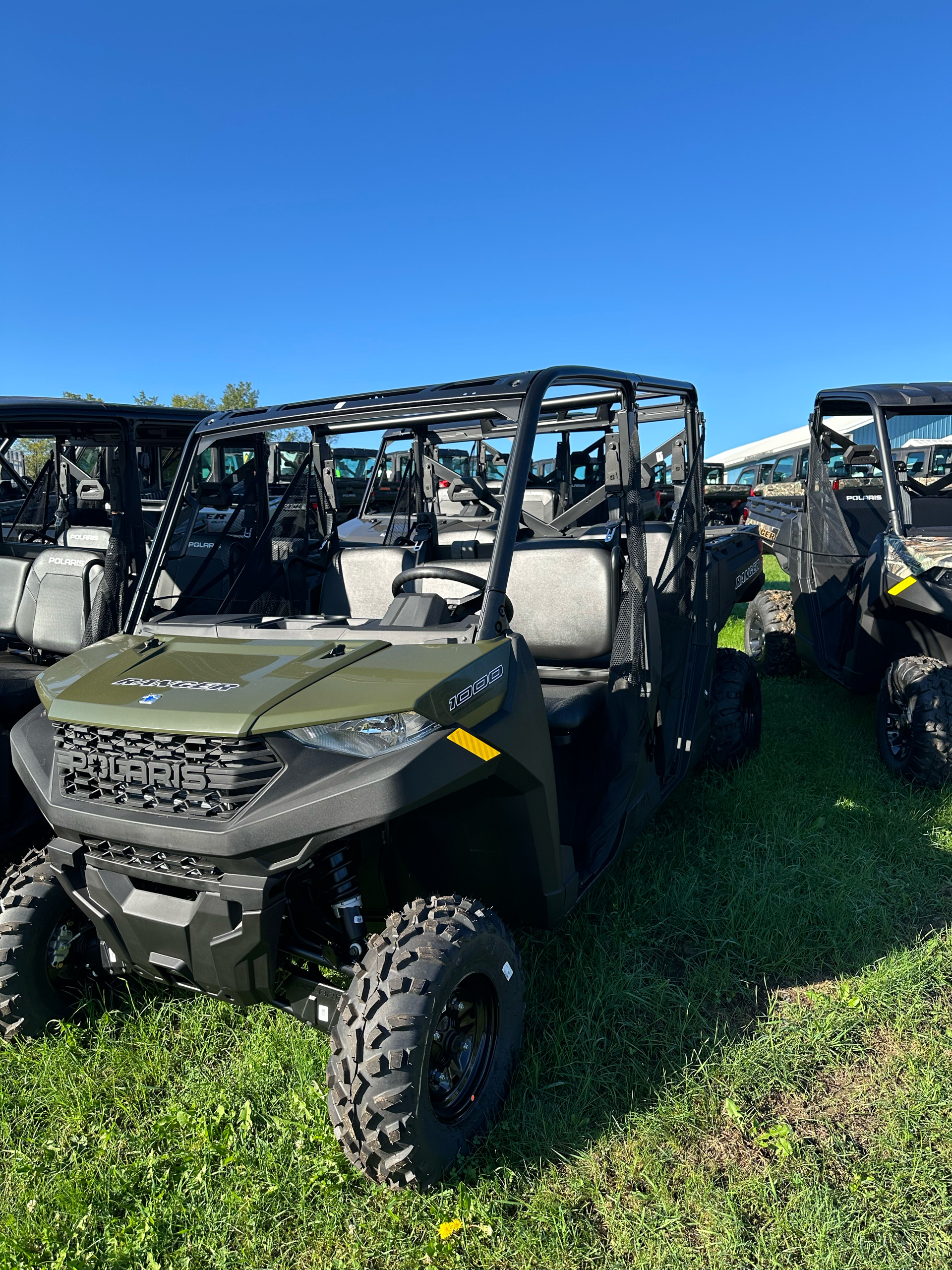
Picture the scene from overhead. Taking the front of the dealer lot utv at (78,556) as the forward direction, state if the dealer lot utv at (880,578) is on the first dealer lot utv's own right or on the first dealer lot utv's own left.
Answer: on the first dealer lot utv's own left

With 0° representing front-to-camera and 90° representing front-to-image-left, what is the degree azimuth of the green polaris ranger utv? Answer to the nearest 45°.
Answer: approximately 45°

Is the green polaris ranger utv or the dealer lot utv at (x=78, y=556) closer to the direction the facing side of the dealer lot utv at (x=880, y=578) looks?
the green polaris ranger utv

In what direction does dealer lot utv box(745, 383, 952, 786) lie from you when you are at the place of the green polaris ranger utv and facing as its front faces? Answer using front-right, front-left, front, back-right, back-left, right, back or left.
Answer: back

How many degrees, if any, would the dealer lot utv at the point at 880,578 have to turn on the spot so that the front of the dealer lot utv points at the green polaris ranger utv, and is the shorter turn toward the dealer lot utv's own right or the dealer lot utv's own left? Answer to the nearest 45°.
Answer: approximately 45° to the dealer lot utv's own right

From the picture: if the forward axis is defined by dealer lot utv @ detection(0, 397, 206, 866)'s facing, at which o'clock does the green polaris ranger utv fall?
The green polaris ranger utv is roughly at 10 o'clock from the dealer lot utv.

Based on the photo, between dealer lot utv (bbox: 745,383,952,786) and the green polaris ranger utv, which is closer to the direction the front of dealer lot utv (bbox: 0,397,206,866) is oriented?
the green polaris ranger utv

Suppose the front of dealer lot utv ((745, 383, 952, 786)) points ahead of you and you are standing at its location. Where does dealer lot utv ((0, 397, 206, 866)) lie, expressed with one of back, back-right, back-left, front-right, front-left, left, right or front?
right

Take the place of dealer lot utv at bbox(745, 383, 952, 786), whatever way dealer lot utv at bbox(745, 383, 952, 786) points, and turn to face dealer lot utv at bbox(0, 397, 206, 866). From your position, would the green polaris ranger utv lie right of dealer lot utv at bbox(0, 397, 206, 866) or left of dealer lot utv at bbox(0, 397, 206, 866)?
left
